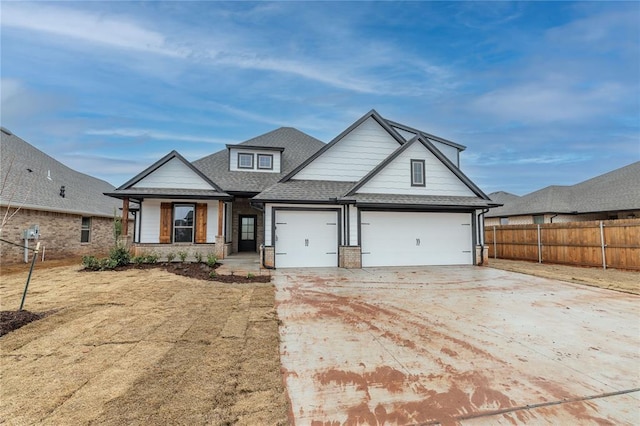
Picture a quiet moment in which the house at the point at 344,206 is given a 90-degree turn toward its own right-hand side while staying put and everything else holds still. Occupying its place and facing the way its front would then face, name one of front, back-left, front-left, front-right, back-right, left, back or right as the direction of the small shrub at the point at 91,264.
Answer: front

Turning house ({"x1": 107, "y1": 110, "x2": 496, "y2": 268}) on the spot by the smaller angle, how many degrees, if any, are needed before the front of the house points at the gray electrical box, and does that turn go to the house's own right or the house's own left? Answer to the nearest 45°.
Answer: approximately 90° to the house's own right

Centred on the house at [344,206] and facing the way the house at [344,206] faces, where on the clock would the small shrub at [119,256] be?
The small shrub is roughly at 3 o'clock from the house.

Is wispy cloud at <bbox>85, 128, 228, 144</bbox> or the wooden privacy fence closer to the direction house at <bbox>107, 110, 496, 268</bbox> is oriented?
the wooden privacy fence

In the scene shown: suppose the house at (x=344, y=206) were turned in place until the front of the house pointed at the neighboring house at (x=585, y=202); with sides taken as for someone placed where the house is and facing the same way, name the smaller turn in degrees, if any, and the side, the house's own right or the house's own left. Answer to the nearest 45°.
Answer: approximately 90° to the house's own left

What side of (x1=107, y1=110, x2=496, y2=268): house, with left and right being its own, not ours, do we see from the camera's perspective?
front

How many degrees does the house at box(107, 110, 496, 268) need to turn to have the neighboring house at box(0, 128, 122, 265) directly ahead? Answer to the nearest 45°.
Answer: approximately 90° to its right

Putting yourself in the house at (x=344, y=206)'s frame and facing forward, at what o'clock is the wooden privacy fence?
The wooden privacy fence is roughly at 9 o'clock from the house.
